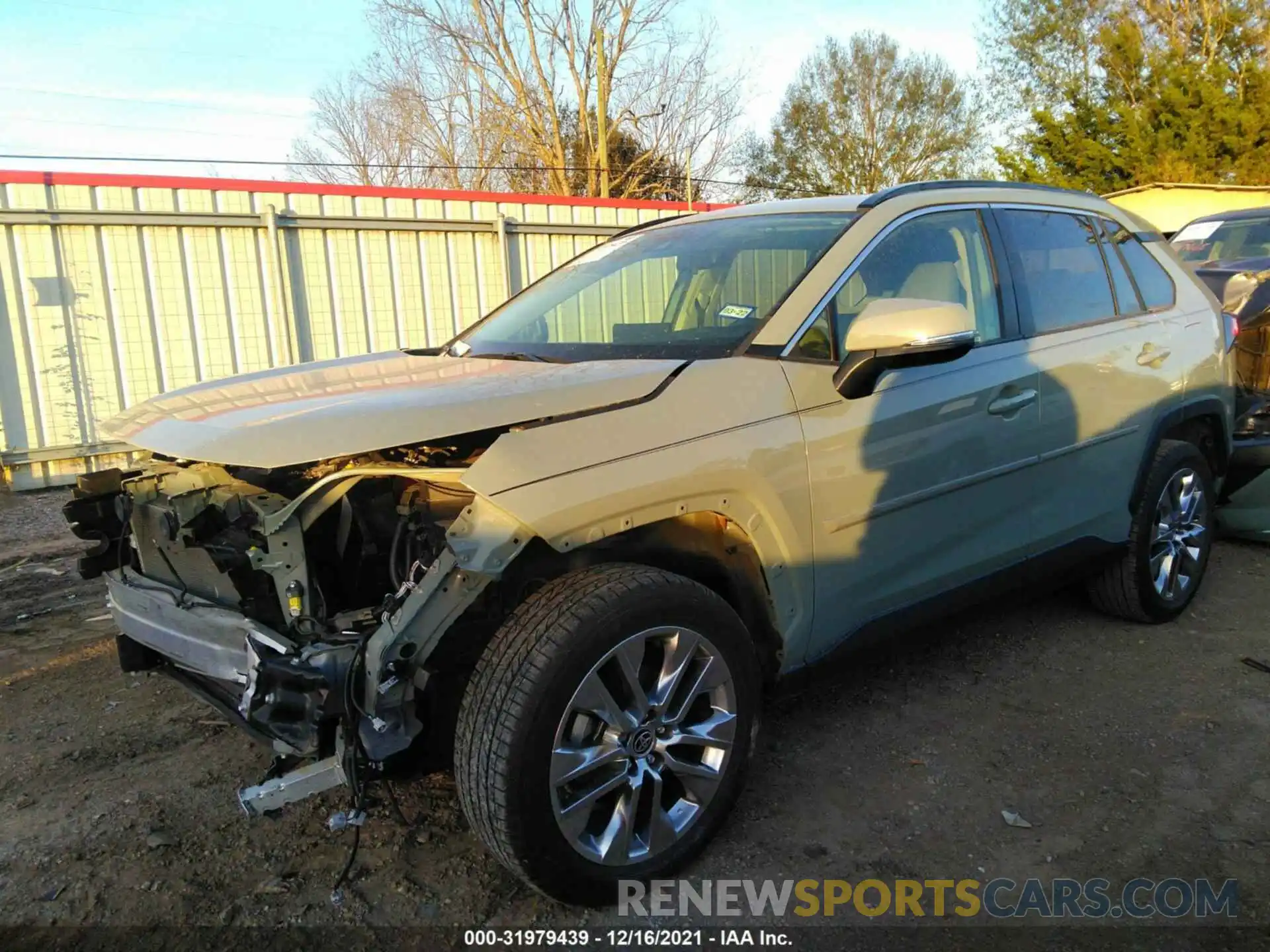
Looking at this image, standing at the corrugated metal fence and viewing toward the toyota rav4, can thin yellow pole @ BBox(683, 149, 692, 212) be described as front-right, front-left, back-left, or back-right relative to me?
back-left

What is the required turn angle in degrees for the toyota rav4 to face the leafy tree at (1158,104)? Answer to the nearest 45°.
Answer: approximately 180°

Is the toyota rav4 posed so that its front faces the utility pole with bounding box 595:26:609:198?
no

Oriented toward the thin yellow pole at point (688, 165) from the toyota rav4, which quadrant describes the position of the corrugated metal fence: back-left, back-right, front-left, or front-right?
front-left

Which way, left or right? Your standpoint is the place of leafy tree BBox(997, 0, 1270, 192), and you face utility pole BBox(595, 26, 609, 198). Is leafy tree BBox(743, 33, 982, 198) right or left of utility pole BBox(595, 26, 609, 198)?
right

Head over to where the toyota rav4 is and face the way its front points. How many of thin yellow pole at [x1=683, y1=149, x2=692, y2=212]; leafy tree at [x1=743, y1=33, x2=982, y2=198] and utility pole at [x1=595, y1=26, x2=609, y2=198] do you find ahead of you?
0

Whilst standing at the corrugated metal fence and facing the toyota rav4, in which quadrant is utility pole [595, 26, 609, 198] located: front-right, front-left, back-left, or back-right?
back-left

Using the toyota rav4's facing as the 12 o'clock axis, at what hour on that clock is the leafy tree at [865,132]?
The leafy tree is roughly at 5 o'clock from the toyota rav4.

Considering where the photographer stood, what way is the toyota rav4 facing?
facing the viewer and to the left of the viewer

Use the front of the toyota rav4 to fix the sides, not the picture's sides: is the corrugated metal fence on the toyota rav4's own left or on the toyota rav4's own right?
on the toyota rav4's own right

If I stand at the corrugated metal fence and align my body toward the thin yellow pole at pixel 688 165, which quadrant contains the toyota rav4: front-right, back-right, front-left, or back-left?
back-right

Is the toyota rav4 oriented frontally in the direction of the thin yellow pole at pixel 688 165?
no

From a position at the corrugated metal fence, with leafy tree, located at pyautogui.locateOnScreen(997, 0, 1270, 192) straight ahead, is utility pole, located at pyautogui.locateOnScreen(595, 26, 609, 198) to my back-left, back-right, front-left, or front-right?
front-left
